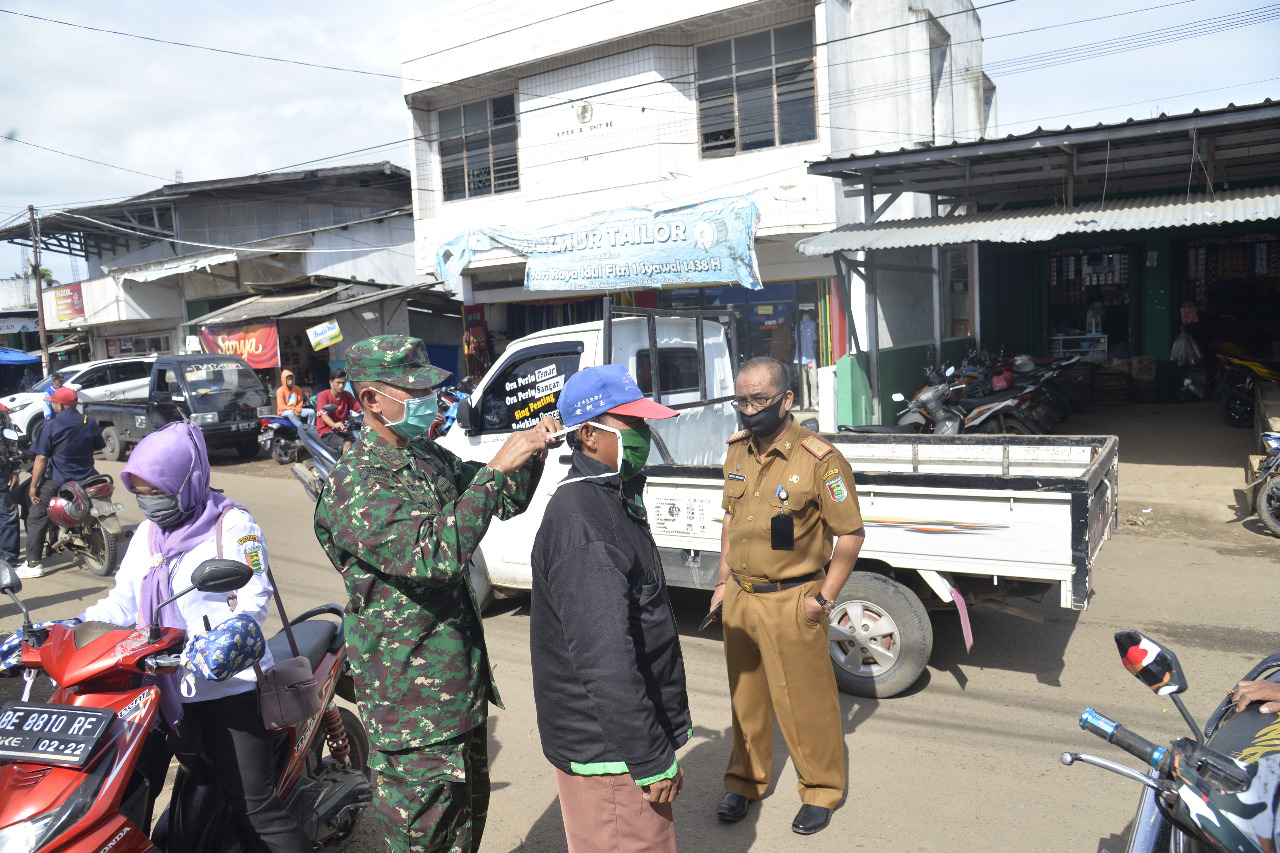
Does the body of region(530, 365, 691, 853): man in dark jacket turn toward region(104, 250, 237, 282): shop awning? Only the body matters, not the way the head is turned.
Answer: no

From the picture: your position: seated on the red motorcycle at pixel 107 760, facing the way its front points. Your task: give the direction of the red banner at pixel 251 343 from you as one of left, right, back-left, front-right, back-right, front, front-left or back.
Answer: back-right

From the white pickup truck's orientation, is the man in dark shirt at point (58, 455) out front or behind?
out front

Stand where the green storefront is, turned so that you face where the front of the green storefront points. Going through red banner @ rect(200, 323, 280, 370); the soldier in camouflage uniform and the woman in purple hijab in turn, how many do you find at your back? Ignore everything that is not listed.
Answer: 0

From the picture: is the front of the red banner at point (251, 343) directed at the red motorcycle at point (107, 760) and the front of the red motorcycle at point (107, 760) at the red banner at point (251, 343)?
no

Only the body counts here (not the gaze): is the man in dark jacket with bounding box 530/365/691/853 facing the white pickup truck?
no

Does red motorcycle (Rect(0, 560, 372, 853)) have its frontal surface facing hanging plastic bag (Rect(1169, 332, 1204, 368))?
no

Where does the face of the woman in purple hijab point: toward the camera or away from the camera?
toward the camera

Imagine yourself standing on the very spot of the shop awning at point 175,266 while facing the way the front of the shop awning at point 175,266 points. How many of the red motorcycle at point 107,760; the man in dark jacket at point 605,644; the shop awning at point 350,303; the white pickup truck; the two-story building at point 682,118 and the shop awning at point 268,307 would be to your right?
0

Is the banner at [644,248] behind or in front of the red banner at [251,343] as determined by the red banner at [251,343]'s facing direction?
in front

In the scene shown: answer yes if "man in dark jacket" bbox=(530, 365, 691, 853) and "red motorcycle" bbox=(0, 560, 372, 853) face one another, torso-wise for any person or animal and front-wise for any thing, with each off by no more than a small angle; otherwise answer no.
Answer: no

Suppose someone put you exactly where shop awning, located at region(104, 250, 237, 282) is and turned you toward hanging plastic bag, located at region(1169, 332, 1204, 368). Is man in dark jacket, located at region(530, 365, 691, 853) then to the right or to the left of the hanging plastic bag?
right

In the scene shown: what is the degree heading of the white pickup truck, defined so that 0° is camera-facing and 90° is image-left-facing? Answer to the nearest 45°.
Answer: approximately 135°

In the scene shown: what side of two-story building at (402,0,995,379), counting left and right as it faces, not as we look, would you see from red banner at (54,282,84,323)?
right

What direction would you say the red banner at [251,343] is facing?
toward the camera

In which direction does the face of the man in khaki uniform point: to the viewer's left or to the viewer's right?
to the viewer's left
